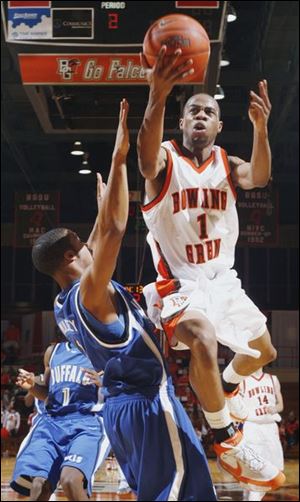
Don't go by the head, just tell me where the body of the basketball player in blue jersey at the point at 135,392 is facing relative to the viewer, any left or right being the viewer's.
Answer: facing away from the viewer and to the right of the viewer

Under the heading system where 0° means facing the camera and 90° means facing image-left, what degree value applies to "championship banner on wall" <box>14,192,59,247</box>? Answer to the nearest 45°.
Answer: approximately 0°

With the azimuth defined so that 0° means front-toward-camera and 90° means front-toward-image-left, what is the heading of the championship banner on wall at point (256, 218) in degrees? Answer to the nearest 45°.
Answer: approximately 0°

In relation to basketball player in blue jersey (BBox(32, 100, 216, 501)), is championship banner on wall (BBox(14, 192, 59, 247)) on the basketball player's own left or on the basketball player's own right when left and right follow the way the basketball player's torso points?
on the basketball player's own left
